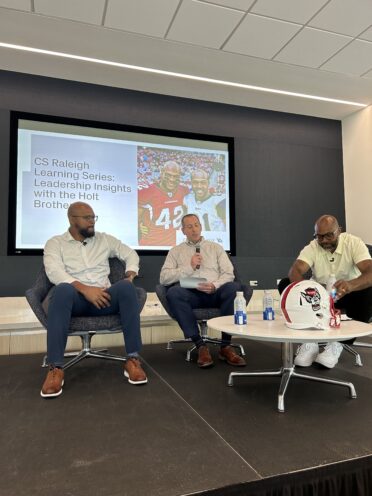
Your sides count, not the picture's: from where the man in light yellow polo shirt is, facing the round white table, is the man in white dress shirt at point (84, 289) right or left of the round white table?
right

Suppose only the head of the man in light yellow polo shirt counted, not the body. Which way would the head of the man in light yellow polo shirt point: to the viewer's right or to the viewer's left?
to the viewer's left

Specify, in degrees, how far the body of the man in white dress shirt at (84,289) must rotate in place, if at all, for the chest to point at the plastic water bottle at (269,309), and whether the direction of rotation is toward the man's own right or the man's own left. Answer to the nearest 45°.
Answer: approximately 90° to the man's own left

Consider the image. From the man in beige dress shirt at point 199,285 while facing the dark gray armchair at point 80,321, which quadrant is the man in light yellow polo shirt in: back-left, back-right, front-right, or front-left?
back-left

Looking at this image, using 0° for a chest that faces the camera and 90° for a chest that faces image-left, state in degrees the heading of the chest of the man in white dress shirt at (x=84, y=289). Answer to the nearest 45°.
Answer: approximately 0°

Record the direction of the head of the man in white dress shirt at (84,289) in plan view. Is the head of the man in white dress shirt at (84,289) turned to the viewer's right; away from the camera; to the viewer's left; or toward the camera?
to the viewer's right

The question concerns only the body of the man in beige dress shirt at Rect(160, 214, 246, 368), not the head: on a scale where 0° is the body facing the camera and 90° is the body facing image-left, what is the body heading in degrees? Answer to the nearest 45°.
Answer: approximately 0°

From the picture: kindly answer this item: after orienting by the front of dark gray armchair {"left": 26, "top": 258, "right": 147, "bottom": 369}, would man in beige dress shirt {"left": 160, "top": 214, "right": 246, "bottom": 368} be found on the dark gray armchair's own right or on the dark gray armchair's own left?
on the dark gray armchair's own left

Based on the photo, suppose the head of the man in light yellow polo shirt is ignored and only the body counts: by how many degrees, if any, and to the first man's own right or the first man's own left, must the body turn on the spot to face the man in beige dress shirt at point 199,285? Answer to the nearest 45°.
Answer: approximately 45° to the first man's own right

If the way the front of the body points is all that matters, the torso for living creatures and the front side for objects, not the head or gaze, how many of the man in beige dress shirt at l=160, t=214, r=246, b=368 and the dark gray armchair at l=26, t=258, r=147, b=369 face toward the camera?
2

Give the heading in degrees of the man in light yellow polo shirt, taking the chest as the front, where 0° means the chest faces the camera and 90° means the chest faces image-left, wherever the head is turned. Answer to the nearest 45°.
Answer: approximately 45°

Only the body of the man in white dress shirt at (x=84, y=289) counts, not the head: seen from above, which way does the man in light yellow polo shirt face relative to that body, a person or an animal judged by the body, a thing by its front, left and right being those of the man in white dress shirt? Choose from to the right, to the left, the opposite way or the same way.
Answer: to the right

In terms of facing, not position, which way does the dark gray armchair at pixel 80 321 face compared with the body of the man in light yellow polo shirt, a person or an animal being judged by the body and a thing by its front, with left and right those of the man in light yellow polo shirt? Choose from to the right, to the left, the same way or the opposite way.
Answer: to the left

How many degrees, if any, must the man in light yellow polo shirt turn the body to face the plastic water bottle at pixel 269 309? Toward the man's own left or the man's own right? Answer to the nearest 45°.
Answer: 0° — they already face it

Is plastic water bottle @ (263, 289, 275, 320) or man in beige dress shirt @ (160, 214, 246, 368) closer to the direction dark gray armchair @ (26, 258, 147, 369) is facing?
the plastic water bottle
